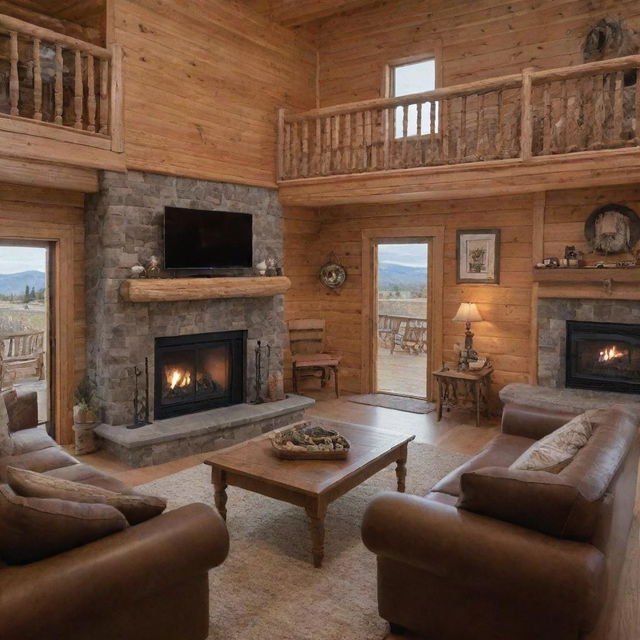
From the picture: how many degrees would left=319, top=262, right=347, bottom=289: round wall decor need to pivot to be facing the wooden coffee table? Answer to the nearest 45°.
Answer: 0° — it already faces it

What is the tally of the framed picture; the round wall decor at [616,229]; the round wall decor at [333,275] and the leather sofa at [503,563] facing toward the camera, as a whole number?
3

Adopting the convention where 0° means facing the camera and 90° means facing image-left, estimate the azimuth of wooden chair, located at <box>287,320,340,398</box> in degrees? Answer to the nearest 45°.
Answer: approximately 315°

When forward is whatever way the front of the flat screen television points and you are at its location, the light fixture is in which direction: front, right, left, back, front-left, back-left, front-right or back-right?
front-left

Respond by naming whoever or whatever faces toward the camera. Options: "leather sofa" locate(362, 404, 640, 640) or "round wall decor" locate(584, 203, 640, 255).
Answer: the round wall decor

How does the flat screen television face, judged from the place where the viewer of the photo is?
facing the viewer and to the right of the viewer

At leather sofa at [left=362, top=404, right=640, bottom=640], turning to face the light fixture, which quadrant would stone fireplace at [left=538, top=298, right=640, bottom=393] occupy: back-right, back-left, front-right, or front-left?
front-right

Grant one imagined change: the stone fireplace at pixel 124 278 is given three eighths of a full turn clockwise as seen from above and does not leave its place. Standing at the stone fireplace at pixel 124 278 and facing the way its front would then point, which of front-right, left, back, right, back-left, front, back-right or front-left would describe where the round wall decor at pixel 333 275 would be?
back-right

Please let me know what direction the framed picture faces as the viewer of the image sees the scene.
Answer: facing the viewer

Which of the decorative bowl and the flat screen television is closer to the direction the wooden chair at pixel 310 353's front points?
the decorative bowl

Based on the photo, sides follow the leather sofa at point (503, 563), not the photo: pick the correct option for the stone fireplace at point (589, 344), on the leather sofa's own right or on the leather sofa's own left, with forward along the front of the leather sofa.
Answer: on the leather sofa's own right

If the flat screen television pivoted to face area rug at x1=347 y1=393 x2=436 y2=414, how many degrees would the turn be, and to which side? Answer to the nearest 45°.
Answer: approximately 45° to its left

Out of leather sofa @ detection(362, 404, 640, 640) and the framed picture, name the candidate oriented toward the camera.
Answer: the framed picture

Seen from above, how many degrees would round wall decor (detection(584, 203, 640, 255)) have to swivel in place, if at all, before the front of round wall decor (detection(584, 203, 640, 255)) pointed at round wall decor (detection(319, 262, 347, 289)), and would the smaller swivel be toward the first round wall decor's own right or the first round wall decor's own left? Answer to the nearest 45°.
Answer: approximately 90° to the first round wall decor's own right

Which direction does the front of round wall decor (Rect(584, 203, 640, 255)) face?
toward the camera

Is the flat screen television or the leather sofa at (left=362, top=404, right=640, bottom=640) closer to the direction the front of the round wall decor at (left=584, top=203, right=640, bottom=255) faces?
the leather sofa

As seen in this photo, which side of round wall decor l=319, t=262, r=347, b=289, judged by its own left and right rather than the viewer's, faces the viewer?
front

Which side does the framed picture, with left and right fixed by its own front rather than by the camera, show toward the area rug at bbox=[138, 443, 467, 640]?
front
